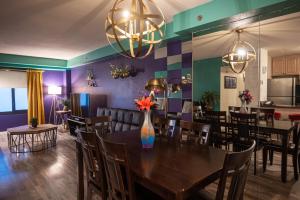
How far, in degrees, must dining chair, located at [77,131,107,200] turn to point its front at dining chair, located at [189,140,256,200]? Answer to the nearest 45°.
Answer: approximately 90° to its right

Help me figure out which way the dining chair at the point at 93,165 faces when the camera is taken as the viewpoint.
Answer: facing away from the viewer and to the right of the viewer

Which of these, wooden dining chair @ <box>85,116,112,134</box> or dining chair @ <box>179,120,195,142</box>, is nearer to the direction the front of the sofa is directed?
the wooden dining chair

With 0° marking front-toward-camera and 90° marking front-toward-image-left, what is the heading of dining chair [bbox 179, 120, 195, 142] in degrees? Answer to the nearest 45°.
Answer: approximately 45°

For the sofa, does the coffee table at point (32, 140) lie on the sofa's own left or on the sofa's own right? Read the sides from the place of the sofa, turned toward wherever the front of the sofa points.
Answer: on the sofa's own right

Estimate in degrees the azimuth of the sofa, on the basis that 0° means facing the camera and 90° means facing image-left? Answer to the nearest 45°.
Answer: approximately 45°

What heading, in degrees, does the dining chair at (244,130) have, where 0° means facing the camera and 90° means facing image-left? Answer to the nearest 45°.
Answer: approximately 225°

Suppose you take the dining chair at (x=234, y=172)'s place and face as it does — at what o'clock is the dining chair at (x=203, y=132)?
the dining chair at (x=203, y=132) is roughly at 1 o'clock from the dining chair at (x=234, y=172).

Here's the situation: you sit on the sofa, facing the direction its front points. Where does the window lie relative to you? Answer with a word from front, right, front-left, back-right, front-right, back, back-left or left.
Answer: right

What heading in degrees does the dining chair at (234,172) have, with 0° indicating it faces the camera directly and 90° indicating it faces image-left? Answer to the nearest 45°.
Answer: approximately 135°
